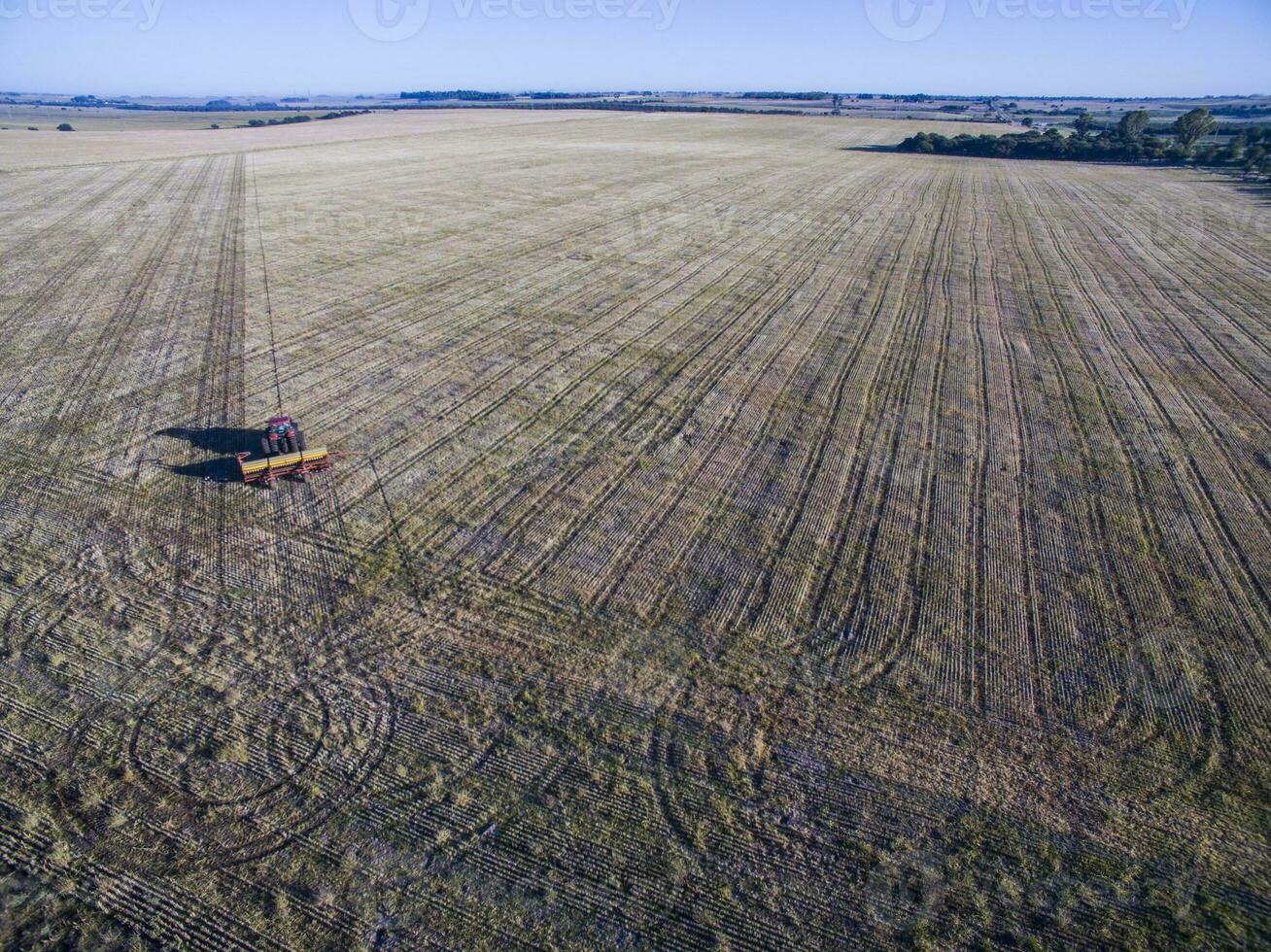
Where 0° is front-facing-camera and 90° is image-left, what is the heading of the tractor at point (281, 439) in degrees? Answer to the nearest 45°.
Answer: approximately 180°
